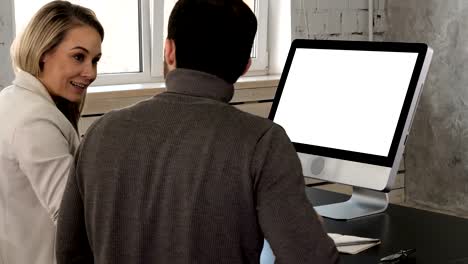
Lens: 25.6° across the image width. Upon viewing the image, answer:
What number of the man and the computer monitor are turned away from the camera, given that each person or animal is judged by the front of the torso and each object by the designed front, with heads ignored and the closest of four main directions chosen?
1

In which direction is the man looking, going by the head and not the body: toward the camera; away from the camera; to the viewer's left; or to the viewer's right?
away from the camera

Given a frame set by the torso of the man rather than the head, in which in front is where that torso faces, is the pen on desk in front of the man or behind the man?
in front

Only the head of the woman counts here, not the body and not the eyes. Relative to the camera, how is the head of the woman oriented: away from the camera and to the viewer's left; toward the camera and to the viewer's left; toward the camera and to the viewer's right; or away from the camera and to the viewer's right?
toward the camera and to the viewer's right

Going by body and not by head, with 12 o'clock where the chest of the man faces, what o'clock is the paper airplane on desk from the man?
The paper airplane on desk is roughly at 1 o'clock from the man.

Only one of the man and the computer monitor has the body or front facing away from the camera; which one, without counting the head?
the man

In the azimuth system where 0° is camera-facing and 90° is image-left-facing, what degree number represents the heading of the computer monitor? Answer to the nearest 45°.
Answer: approximately 45°

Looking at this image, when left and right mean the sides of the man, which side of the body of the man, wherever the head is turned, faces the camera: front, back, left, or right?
back
